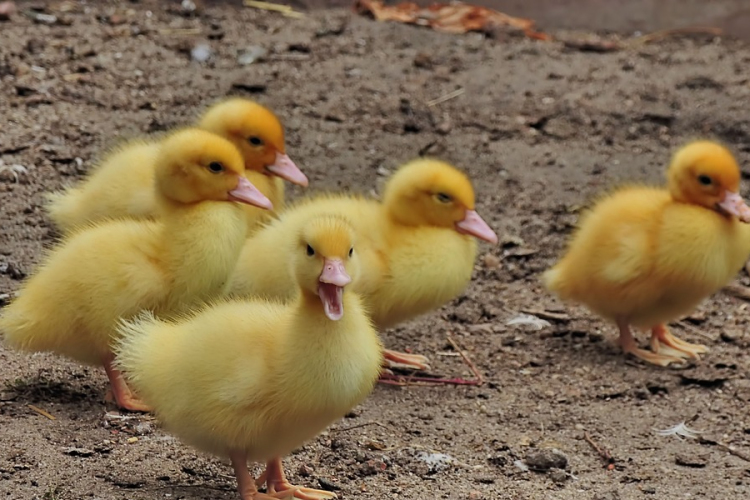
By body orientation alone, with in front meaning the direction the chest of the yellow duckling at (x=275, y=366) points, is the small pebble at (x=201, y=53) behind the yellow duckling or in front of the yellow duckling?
behind

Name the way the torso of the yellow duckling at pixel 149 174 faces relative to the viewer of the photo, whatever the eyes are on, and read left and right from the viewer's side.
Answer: facing to the right of the viewer

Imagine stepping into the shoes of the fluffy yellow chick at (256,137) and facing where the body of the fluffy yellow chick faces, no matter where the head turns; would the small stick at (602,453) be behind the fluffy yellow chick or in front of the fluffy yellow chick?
in front

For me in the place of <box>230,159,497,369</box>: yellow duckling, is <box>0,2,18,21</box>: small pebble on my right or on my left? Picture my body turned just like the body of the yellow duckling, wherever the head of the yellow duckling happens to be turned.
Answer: on my left

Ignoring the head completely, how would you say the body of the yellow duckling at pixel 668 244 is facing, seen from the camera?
to the viewer's right

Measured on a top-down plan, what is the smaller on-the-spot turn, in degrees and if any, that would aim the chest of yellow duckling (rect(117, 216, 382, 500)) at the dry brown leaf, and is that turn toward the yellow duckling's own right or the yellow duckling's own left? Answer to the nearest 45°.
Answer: approximately 135° to the yellow duckling's own left

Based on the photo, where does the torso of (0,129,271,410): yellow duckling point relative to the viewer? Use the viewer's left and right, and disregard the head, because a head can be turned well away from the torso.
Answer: facing to the right of the viewer

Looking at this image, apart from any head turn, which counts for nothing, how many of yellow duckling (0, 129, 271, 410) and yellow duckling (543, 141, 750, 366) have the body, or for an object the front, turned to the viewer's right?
2

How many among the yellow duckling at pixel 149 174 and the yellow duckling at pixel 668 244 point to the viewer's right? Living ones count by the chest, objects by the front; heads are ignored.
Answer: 2

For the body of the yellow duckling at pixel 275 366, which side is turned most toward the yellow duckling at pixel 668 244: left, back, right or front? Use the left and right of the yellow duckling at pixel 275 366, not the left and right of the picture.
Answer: left

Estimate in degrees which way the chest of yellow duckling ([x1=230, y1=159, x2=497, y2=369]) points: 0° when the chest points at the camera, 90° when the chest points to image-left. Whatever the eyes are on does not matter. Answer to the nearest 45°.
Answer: approximately 270°

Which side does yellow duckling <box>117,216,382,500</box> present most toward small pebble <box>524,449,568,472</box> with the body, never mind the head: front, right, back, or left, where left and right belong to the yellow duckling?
left

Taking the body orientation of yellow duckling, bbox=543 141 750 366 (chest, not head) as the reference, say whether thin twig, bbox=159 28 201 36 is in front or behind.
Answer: behind
